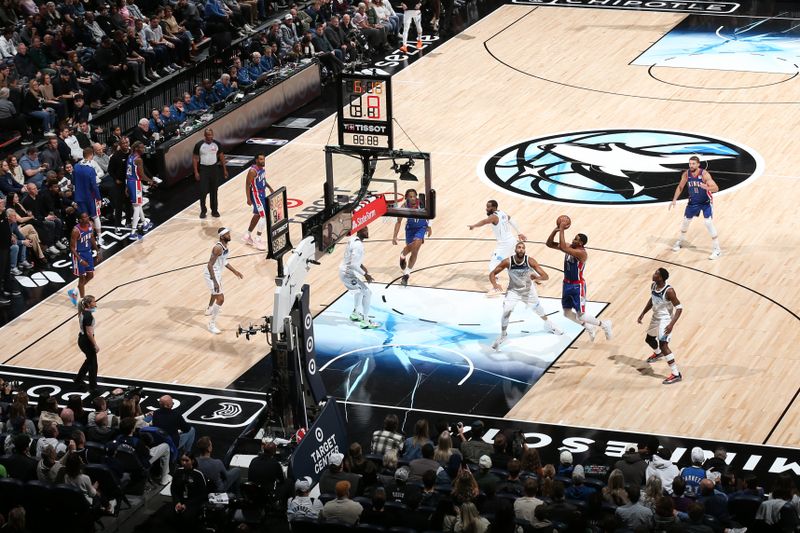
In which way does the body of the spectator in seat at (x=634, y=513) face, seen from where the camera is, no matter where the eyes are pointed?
away from the camera

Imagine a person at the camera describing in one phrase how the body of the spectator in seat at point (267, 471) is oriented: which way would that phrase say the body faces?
away from the camera

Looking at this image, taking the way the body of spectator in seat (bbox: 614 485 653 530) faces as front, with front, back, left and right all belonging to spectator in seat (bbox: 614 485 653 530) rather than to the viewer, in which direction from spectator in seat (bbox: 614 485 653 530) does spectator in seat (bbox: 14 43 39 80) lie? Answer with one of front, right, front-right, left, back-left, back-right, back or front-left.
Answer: front-left

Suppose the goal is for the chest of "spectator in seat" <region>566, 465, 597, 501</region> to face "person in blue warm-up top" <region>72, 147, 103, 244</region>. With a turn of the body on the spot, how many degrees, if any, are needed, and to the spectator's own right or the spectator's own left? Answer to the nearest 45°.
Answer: approximately 45° to the spectator's own left

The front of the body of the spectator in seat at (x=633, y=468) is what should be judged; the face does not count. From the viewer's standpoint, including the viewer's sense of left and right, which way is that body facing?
facing away from the viewer

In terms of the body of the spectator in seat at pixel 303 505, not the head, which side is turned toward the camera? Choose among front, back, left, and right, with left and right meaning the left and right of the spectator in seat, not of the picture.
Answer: back

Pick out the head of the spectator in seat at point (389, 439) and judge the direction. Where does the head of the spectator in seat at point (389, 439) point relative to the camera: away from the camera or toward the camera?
away from the camera

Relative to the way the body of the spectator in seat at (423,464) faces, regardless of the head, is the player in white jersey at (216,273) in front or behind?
in front

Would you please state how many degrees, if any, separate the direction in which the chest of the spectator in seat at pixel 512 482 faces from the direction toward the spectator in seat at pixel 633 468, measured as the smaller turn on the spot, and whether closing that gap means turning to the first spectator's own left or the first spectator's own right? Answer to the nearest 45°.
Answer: approximately 45° to the first spectator's own right

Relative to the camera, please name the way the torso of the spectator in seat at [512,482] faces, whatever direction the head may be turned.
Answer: away from the camera

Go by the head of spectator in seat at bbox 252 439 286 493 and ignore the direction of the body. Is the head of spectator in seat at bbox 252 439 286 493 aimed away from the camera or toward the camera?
away from the camera

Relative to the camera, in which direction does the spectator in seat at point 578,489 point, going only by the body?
away from the camera

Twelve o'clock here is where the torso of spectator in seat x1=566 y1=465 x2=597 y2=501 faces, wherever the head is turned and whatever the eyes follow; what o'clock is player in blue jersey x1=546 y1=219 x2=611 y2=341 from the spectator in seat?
The player in blue jersey is roughly at 12 o'clock from the spectator in seat.

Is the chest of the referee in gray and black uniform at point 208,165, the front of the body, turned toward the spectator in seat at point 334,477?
yes

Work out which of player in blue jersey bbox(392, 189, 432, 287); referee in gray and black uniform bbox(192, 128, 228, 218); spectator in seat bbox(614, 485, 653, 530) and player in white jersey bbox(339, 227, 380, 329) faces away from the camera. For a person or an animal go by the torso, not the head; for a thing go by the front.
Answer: the spectator in seat

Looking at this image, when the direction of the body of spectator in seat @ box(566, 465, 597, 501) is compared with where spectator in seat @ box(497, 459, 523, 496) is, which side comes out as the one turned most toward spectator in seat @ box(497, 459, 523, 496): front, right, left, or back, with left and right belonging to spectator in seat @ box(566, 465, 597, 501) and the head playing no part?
left

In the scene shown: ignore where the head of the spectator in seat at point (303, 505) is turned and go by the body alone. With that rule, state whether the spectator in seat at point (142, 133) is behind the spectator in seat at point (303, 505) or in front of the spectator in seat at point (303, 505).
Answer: in front

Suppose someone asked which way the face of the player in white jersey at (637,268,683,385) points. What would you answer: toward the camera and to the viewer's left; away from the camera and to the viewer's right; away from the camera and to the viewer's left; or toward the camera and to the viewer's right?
toward the camera and to the viewer's left
